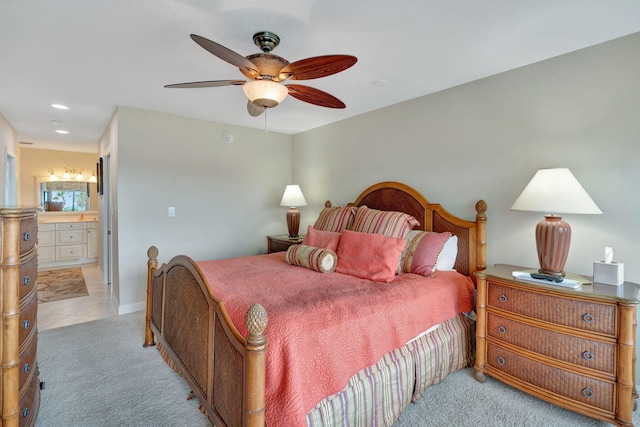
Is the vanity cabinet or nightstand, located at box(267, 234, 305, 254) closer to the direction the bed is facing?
the vanity cabinet

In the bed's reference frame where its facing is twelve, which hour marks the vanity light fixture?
The vanity light fixture is roughly at 3 o'clock from the bed.

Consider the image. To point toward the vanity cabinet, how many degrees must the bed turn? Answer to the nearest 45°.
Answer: approximately 90° to its right

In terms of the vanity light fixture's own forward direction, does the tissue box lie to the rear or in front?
in front

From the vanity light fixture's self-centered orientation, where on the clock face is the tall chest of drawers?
The tall chest of drawers is roughly at 12 o'clock from the vanity light fixture.

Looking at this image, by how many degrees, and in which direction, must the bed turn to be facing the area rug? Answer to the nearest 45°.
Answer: approximately 90° to its right

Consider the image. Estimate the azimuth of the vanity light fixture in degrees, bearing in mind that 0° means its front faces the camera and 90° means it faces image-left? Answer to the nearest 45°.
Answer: approximately 0°

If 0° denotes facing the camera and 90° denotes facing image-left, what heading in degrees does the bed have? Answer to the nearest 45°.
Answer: approximately 45°

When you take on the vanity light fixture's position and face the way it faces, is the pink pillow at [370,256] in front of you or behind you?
in front

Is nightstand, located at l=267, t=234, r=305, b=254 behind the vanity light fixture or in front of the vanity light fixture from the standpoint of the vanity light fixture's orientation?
in front
